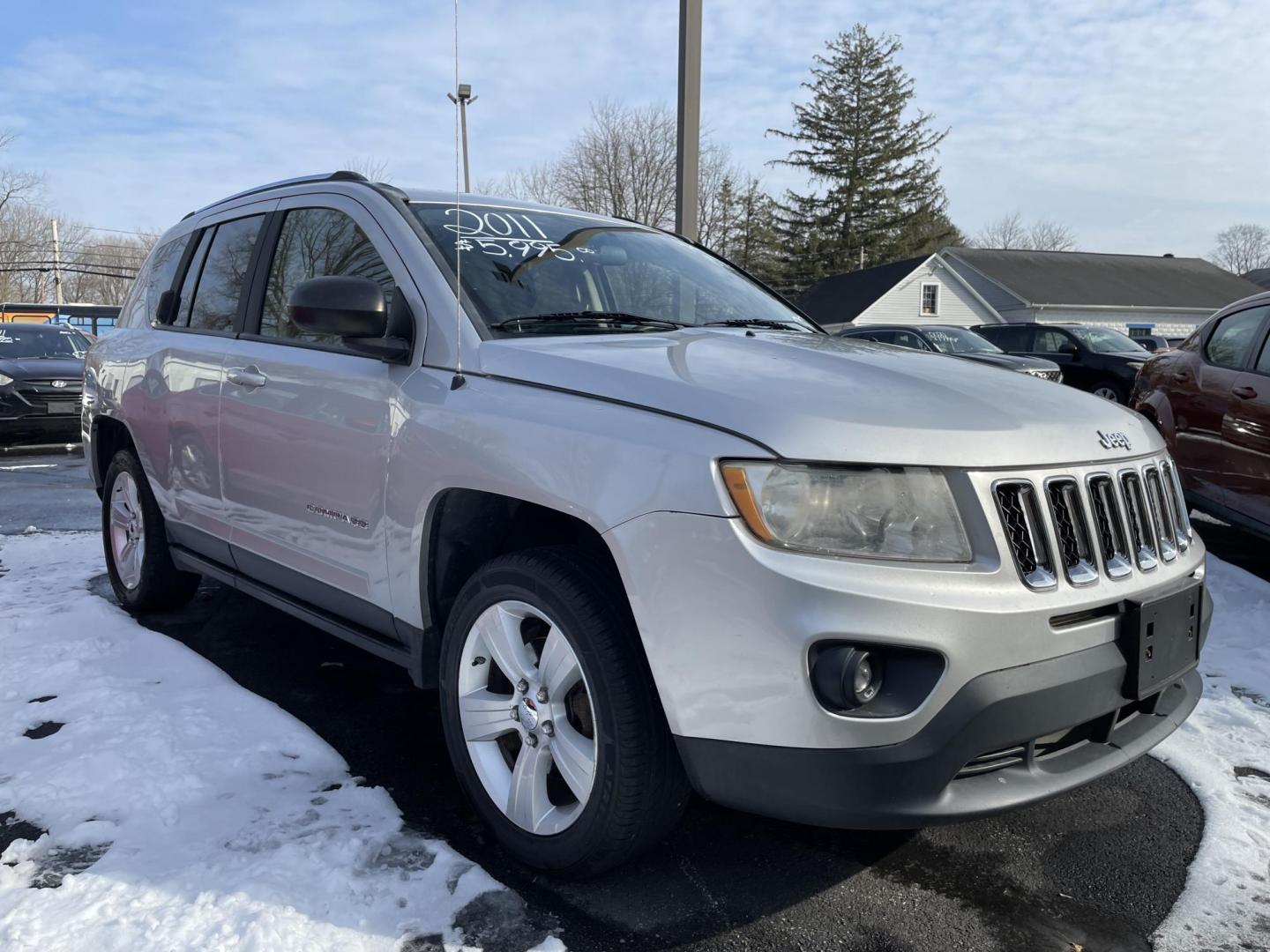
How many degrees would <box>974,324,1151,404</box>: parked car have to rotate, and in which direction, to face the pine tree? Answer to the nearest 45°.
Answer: approximately 135° to its left

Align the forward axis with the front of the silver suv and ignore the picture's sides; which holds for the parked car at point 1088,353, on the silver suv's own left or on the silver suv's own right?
on the silver suv's own left

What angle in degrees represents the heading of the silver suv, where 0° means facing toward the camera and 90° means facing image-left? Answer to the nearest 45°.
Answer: approximately 315°

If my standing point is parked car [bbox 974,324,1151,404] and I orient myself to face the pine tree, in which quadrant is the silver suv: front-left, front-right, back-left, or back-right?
back-left

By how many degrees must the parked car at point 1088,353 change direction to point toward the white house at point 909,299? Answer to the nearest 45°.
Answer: approximately 135° to its left

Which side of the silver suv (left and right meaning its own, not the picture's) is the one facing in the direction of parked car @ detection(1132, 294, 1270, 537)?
left

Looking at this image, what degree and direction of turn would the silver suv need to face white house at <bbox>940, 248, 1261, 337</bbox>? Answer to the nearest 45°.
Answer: approximately 90° to its left

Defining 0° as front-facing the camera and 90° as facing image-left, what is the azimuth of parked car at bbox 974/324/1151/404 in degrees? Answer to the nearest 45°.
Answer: approximately 315°

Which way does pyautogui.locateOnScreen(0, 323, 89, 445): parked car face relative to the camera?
toward the camera
